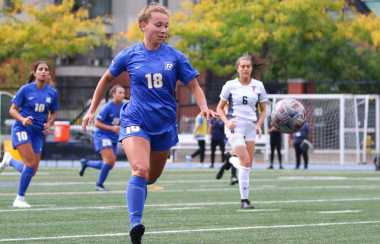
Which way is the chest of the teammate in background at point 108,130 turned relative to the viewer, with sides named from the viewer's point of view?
facing the viewer and to the right of the viewer

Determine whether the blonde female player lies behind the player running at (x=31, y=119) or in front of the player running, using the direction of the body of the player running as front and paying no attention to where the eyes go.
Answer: in front

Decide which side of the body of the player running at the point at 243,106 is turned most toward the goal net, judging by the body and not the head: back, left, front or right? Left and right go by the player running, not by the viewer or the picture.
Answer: back

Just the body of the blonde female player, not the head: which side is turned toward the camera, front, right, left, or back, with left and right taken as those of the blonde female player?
front

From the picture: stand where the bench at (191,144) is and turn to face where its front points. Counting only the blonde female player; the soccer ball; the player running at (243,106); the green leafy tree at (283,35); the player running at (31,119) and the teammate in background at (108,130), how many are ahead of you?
5

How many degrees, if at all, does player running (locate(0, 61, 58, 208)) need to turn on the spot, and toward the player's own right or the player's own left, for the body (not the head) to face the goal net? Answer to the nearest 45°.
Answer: approximately 90° to the player's own left

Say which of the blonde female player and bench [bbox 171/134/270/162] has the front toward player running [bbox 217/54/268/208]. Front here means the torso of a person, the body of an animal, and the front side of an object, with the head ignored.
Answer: the bench

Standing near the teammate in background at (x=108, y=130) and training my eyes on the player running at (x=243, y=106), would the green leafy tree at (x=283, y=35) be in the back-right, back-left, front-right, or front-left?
back-left

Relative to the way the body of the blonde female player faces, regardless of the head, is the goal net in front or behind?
behind

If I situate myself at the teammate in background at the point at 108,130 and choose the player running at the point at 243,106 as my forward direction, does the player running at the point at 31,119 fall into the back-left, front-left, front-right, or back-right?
front-right

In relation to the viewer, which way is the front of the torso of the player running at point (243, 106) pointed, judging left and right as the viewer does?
facing the viewer
